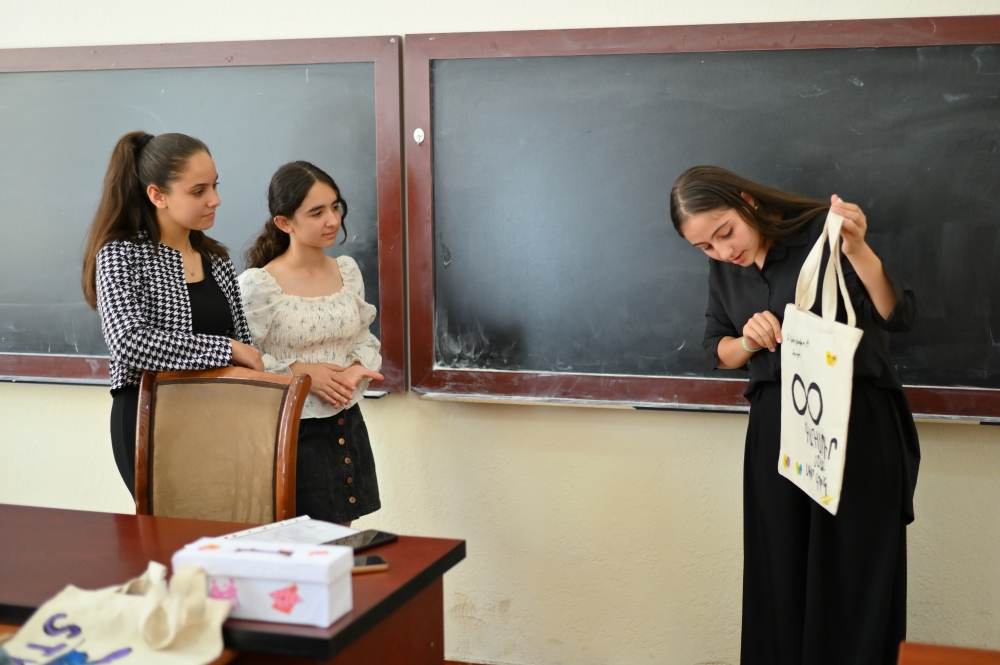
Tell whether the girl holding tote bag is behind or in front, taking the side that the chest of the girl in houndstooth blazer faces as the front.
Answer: in front

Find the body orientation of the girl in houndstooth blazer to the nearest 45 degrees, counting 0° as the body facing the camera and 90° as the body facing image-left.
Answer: approximately 315°

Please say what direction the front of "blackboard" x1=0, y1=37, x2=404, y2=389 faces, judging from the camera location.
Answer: facing the viewer

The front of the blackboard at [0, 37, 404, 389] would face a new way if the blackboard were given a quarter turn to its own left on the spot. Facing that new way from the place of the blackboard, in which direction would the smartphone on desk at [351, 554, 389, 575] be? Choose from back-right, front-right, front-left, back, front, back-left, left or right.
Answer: right

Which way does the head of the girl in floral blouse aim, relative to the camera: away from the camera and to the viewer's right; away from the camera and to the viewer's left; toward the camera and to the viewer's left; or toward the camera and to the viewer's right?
toward the camera and to the viewer's right

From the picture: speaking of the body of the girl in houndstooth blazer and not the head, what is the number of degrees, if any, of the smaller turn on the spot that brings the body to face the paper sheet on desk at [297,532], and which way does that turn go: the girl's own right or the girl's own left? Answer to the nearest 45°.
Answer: approximately 45° to the girl's own right
